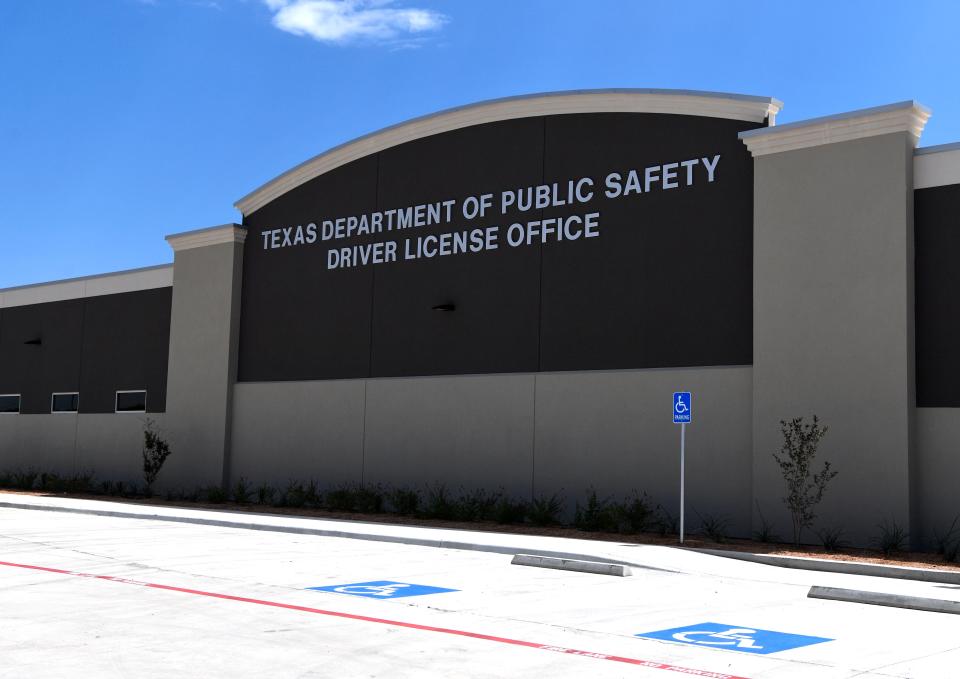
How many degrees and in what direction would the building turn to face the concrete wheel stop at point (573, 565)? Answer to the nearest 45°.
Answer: approximately 45° to its left

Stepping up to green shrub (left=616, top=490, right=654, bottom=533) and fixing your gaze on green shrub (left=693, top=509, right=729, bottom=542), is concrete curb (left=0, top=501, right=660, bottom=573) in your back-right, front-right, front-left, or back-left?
back-right

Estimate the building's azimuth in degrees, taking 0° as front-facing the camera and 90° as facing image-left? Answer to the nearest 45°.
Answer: approximately 45°

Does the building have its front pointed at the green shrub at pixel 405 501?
no

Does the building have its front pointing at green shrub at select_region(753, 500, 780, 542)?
no

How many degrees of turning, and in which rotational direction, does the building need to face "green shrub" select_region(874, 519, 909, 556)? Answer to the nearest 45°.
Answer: approximately 90° to its left

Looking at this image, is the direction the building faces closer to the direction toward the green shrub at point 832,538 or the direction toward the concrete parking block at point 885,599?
the concrete parking block

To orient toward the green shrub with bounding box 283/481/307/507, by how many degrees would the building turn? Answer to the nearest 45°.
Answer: approximately 90° to its right

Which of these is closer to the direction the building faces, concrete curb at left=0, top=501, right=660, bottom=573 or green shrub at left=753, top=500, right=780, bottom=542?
the concrete curb

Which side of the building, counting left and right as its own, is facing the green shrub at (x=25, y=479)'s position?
right

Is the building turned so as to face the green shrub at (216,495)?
no

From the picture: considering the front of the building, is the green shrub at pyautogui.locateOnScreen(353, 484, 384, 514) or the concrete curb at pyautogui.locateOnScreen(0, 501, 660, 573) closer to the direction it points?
the concrete curb

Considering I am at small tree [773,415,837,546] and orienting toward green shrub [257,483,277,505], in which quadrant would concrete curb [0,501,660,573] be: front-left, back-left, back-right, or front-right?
front-left

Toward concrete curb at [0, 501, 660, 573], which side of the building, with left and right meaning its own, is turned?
front

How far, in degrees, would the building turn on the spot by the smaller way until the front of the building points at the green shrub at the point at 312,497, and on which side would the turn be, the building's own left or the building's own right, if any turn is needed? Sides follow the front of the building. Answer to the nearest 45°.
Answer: approximately 90° to the building's own right
